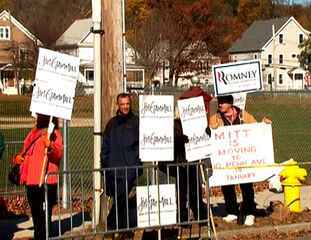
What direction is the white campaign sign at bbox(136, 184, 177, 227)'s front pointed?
toward the camera

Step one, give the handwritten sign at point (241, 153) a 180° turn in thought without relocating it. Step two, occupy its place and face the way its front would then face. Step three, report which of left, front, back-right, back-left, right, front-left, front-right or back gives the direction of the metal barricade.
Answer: back-left

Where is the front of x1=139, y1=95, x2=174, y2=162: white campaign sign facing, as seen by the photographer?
facing the viewer

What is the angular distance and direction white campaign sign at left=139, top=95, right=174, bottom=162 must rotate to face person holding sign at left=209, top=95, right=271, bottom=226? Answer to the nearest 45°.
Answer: approximately 135° to its left

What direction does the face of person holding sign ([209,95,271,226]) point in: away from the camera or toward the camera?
toward the camera

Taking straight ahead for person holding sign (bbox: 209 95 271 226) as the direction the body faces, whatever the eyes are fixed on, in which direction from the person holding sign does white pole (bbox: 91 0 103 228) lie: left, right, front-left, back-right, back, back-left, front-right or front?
front-right

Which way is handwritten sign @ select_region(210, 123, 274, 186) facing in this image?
toward the camera

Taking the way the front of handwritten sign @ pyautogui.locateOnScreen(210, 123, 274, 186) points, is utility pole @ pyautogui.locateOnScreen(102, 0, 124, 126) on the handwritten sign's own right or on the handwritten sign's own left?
on the handwritten sign's own right

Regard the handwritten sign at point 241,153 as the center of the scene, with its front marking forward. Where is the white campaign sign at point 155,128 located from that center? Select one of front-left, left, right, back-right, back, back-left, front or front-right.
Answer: front-right
